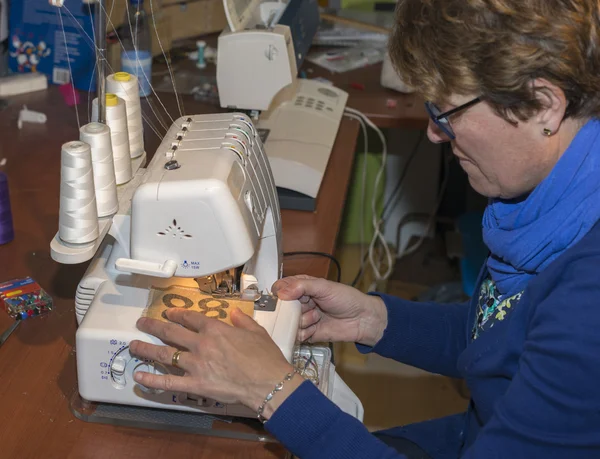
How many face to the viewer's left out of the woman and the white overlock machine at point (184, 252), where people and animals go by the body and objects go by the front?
1

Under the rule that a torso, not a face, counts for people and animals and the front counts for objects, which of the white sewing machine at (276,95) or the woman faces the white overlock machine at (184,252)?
the woman

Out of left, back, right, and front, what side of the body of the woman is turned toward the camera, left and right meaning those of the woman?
left

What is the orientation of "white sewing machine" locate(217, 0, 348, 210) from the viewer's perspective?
to the viewer's right

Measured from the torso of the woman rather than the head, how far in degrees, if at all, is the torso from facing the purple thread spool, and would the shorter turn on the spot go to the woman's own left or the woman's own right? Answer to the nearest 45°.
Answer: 0° — they already face it

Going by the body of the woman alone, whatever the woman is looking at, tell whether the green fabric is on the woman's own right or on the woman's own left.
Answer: on the woman's own right

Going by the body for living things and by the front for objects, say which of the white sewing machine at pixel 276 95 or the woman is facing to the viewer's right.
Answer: the white sewing machine

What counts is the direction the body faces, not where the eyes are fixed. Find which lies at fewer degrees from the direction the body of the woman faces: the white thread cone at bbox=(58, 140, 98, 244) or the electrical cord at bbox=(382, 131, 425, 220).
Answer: the white thread cone

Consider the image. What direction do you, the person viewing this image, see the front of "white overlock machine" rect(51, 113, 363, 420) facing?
facing to the right of the viewer

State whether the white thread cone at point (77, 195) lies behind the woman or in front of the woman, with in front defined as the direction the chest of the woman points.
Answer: in front

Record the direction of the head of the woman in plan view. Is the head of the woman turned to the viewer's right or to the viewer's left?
to the viewer's left

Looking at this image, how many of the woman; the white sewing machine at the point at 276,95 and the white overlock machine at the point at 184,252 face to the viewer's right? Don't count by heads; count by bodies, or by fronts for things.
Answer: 2

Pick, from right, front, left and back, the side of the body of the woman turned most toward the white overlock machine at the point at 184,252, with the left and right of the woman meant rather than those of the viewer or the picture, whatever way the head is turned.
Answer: front
